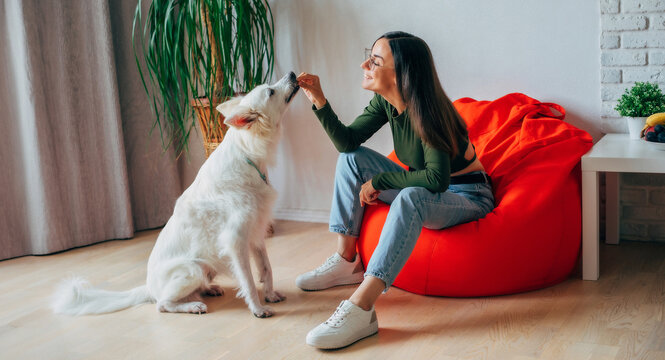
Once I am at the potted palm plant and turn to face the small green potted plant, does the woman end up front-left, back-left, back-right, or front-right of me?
front-right

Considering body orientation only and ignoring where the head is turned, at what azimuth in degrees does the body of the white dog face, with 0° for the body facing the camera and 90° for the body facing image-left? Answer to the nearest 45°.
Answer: approximately 270°

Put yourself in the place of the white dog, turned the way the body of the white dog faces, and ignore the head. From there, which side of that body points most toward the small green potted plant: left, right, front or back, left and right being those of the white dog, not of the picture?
front

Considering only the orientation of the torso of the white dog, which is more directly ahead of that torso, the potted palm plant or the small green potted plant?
the small green potted plant

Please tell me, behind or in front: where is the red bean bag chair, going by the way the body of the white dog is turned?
in front

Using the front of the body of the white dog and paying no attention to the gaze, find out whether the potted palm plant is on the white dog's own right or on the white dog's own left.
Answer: on the white dog's own left

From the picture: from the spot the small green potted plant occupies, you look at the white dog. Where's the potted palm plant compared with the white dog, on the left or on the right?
right

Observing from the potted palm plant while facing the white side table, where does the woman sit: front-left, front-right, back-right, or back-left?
front-right

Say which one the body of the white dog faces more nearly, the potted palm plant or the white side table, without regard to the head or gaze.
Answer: the white side table

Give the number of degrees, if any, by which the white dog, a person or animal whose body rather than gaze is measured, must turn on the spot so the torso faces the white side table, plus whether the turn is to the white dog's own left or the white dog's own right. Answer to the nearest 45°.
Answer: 0° — it already faces it

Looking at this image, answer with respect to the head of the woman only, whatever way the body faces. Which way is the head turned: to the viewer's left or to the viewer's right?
to the viewer's left
